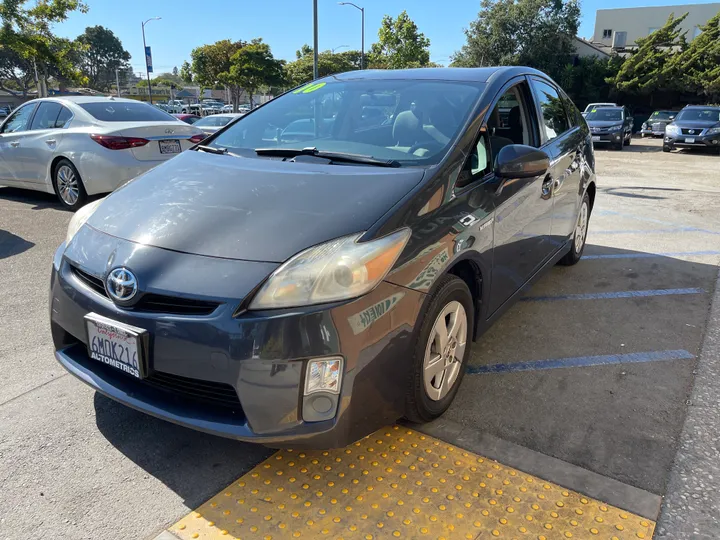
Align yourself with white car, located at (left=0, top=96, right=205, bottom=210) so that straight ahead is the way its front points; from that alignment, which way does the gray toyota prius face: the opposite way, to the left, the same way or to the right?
to the left

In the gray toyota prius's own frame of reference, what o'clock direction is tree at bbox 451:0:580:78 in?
The tree is roughly at 5 o'clock from the gray toyota prius.

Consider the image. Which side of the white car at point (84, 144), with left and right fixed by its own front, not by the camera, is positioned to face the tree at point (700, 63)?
right

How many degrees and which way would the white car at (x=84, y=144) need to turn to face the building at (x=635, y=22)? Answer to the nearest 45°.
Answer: approximately 90° to its right

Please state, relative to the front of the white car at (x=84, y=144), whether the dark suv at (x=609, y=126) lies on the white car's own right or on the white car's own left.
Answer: on the white car's own right

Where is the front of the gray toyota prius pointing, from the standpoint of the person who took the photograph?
facing the viewer and to the left of the viewer

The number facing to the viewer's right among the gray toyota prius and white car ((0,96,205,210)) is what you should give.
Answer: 0

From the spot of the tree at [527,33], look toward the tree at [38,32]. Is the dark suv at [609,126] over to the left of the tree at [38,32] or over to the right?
left

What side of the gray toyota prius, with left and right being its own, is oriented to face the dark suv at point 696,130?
back

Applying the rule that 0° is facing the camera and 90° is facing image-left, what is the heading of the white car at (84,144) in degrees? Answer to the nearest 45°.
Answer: approximately 135°
